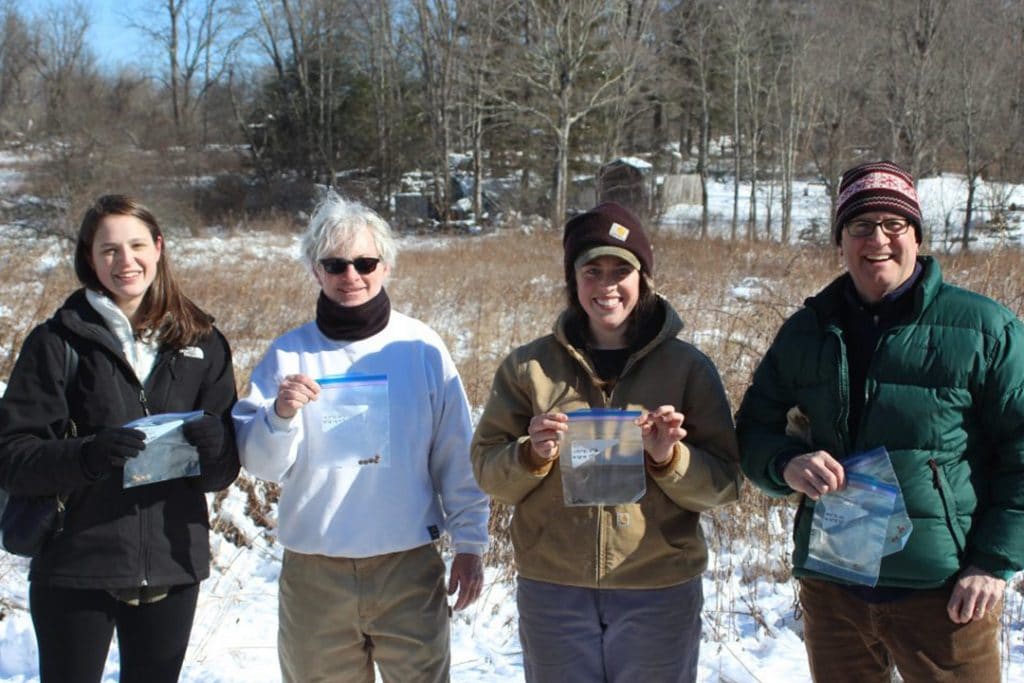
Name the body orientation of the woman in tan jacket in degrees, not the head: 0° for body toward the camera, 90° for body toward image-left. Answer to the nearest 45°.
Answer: approximately 0°

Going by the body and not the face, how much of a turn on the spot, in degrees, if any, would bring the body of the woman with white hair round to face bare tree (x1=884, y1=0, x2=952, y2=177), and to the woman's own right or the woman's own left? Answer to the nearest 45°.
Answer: approximately 135° to the woman's own left

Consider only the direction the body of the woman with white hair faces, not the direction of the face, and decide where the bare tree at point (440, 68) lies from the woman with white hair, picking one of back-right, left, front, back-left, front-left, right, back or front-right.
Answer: back

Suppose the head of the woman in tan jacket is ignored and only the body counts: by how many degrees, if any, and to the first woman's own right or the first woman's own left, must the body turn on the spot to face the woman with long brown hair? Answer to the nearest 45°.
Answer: approximately 90° to the first woman's own right

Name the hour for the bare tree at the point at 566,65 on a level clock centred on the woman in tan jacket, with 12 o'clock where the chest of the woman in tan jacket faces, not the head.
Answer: The bare tree is roughly at 6 o'clock from the woman in tan jacket.

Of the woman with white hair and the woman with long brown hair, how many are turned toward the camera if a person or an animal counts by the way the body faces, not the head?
2

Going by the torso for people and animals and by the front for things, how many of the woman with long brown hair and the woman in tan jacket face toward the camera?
2

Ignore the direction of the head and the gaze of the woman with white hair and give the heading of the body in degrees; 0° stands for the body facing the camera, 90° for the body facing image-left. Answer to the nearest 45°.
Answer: approximately 0°

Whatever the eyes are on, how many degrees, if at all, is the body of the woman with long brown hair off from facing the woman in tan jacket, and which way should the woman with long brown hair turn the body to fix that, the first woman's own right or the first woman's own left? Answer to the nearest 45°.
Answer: approximately 45° to the first woman's own left
